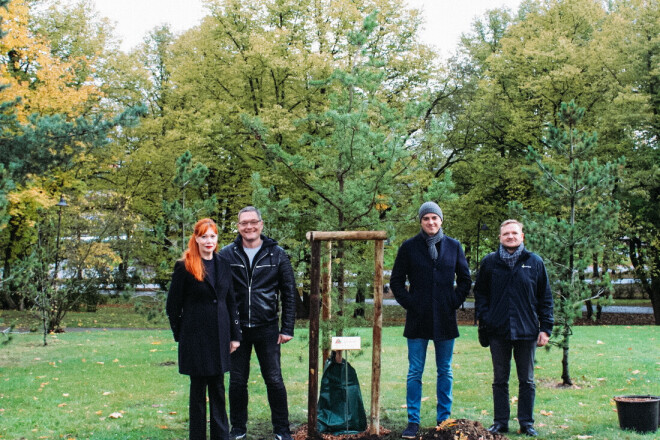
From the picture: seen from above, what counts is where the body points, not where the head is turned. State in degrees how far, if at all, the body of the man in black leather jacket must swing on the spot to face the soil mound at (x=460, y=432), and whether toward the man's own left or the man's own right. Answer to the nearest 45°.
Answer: approximately 45° to the man's own left

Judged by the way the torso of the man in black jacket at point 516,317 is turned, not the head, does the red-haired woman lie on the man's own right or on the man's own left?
on the man's own right

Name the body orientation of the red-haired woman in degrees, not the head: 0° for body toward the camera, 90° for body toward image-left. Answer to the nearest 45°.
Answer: approximately 315°

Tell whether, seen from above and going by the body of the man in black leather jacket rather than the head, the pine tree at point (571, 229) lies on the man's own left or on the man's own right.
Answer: on the man's own left

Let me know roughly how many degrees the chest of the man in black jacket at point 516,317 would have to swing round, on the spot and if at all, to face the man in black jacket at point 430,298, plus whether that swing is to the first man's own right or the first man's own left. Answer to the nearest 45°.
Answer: approximately 45° to the first man's own right

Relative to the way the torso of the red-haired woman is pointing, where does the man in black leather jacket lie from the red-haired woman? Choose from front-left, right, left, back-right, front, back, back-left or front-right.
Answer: left

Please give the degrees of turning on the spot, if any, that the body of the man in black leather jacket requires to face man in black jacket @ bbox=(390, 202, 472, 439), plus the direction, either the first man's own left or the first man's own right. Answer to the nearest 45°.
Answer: approximately 90° to the first man's own left

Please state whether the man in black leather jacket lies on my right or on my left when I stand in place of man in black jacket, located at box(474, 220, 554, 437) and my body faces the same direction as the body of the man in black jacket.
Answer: on my right

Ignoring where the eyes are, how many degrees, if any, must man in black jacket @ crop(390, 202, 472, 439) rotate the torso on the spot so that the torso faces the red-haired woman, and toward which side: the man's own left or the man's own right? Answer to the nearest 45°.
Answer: approximately 45° to the man's own right
